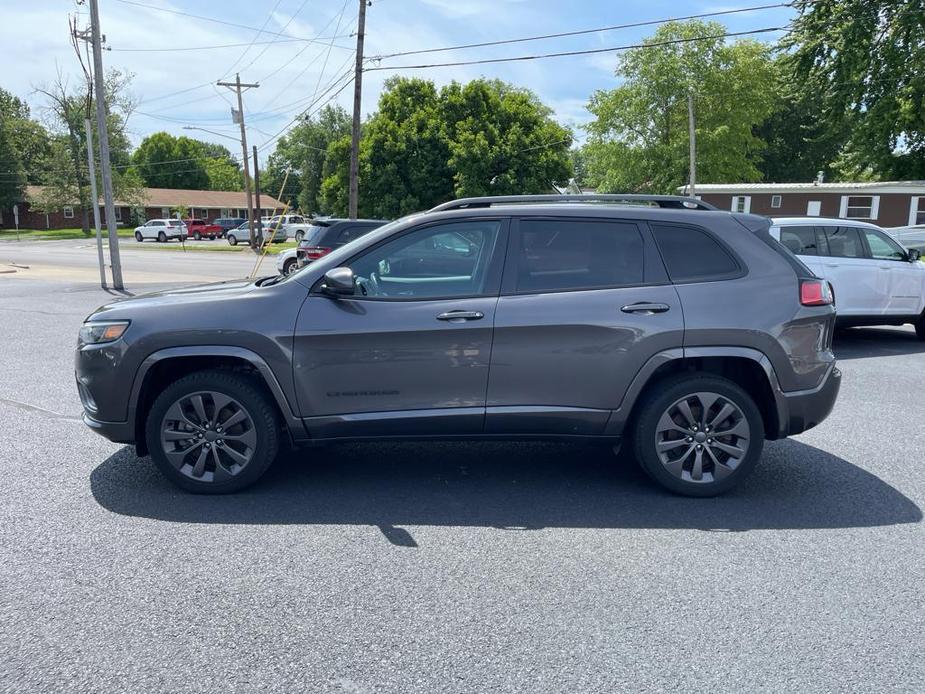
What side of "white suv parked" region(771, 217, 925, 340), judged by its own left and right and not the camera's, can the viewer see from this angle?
right

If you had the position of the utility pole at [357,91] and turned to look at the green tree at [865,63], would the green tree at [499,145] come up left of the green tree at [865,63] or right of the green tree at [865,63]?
left

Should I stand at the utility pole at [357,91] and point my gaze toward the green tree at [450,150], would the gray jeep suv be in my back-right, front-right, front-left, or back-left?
back-right

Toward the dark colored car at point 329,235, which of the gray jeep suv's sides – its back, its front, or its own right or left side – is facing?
right

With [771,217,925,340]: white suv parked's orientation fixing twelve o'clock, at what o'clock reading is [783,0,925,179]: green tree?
The green tree is roughly at 9 o'clock from the white suv parked.

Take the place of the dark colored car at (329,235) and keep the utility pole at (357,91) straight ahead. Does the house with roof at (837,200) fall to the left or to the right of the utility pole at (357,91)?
right

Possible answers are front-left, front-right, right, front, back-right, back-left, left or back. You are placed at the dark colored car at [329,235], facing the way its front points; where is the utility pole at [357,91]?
front-left

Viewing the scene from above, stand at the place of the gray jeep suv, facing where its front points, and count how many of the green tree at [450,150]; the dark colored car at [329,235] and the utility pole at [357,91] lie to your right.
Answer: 3

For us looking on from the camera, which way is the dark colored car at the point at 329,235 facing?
facing away from the viewer and to the right of the viewer

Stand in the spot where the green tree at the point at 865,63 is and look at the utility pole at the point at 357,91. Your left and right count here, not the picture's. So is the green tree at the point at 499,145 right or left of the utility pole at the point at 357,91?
right

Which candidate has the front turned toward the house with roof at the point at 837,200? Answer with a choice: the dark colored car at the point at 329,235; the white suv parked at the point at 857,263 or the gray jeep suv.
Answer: the dark colored car

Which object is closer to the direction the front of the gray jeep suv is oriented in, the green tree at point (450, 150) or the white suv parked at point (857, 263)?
the green tree

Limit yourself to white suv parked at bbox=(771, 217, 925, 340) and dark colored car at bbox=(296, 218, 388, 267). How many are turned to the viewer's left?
0

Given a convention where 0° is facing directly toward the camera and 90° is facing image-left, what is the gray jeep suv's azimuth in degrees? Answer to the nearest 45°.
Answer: approximately 90°

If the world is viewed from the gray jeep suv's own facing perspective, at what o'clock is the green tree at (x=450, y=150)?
The green tree is roughly at 3 o'clock from the gray jeep suv.

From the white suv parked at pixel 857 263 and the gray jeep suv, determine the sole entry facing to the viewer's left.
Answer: the gray jeep suv
